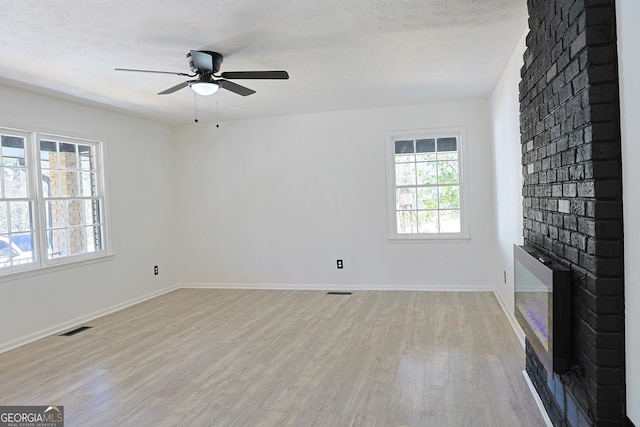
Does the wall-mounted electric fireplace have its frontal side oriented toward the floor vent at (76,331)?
yes

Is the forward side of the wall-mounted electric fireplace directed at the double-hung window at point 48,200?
yes

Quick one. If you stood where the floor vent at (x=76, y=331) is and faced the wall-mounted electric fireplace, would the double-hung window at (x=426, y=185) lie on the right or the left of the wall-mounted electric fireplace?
left

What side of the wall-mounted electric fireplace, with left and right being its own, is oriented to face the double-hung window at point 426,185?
right

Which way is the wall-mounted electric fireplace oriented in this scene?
to the viewer's left
